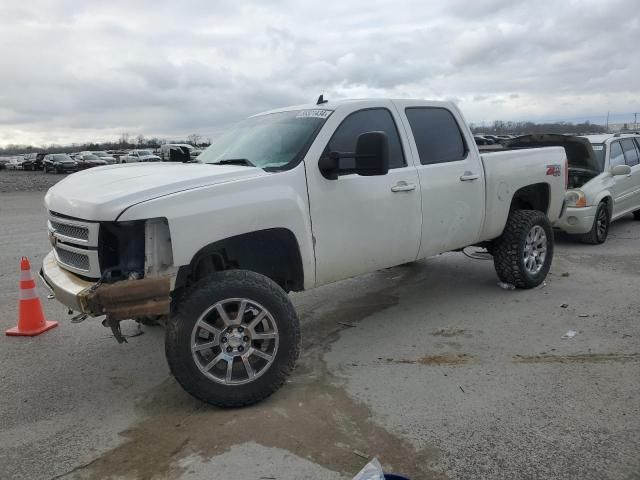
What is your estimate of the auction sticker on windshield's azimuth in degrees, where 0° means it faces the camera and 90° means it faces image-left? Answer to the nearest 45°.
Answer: approximately 45°

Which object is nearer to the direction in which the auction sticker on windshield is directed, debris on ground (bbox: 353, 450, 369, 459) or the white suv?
the debris on ground

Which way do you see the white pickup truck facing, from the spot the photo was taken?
facing the viewer and to the left of the viewer

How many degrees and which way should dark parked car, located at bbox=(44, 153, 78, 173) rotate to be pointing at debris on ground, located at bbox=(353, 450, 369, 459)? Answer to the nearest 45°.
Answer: approximately 45° to its right

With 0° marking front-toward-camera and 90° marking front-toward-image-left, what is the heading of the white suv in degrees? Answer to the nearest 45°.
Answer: approximately 45°

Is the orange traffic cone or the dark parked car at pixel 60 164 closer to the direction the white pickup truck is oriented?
the orange traffic cone

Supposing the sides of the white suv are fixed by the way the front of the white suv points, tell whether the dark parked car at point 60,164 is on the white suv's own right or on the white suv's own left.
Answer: on the white suv's own right

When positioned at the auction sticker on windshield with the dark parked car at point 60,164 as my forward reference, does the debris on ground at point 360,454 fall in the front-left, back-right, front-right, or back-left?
back-left

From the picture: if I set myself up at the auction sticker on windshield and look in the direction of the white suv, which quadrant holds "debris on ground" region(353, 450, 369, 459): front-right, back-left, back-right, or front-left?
back-right

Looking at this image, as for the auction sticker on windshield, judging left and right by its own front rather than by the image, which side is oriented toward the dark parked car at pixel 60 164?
right

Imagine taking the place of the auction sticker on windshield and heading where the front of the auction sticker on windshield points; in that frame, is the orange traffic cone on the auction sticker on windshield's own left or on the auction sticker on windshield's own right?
on the auction sticker on windshield's own right

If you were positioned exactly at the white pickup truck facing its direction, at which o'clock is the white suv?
The white suv is roughly at 6 o'clock from the white pickup truck.

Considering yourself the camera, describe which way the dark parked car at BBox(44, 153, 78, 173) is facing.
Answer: facing the viewer and to the right of the viewer
